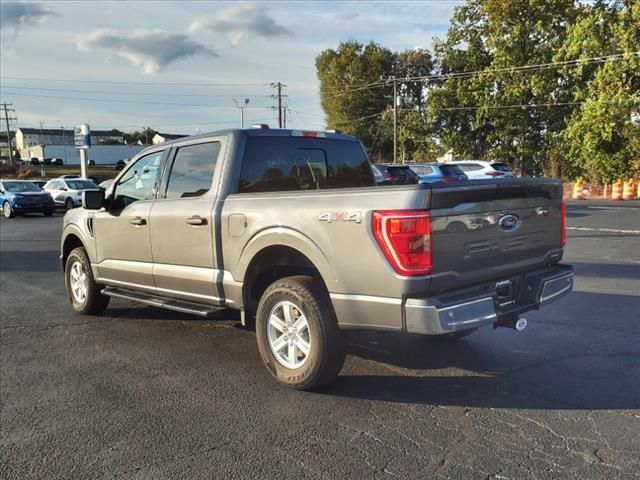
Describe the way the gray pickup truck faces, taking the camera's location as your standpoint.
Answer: facing away from the viewer and to the left of the viewer

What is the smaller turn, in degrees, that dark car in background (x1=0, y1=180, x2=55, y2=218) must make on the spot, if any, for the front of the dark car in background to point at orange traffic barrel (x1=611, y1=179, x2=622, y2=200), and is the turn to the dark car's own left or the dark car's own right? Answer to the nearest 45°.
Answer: approximately 45° to the dark car's own left

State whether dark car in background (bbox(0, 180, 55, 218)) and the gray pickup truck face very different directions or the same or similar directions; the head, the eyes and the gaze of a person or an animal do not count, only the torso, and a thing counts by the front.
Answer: very different directions

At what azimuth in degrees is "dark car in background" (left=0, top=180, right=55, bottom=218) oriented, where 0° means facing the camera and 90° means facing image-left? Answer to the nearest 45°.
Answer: approximately 315°

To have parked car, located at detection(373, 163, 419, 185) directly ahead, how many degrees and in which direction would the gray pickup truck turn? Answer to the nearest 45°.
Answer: approximately 45° to its right

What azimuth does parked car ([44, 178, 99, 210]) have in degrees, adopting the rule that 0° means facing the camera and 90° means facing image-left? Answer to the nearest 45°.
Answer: approximately 315°

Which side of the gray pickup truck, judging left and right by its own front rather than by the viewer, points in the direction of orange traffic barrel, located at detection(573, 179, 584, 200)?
right

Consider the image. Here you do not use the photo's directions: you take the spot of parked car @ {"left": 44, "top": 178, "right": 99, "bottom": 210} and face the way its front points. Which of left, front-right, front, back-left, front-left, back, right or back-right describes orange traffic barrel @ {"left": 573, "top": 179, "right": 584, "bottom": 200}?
front-left

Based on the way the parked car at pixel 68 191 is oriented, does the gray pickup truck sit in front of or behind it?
in front

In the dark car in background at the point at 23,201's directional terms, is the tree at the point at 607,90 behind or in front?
in front

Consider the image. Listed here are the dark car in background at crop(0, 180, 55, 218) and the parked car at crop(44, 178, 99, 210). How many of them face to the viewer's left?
0

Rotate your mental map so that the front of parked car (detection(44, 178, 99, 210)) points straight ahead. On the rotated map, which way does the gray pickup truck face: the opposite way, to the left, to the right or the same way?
the opposite way
